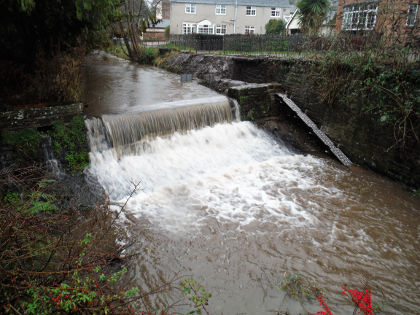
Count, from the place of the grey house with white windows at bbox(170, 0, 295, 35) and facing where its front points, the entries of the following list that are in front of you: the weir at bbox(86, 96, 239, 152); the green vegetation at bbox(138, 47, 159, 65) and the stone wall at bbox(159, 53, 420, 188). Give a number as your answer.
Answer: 3

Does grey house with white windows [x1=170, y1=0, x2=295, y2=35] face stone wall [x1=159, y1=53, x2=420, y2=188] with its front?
yes

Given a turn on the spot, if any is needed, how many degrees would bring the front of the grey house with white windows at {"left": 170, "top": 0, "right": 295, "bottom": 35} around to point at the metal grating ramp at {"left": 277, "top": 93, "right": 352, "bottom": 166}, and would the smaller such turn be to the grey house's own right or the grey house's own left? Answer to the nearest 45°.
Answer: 0° — it already faces it

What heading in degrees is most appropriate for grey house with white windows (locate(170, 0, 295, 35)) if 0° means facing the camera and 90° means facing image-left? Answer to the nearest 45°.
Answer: approximately 0°

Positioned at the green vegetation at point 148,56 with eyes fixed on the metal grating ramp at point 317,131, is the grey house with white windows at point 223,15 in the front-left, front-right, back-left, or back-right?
back-left

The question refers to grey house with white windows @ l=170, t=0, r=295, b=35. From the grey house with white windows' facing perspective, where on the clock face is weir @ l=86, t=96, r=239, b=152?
The weir is roughly at 12 o'clock from the grey house with white windows.
